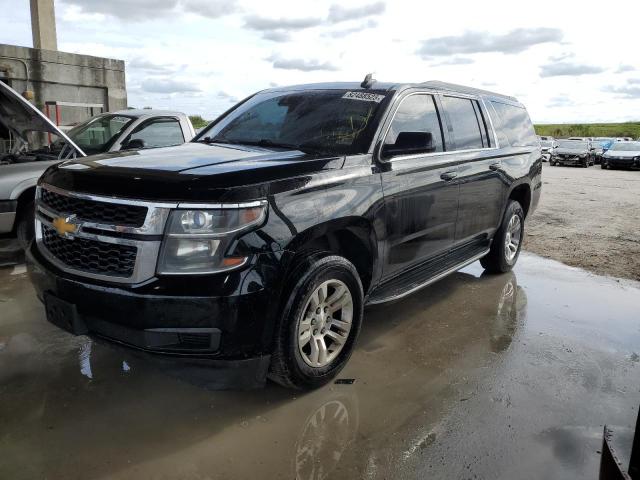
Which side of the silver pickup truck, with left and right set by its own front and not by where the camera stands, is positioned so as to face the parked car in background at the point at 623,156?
back

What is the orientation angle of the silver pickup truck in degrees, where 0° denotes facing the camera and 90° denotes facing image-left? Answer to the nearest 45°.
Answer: approximately 45°

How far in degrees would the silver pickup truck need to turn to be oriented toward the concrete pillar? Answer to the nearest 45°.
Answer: approximately 135° to its right

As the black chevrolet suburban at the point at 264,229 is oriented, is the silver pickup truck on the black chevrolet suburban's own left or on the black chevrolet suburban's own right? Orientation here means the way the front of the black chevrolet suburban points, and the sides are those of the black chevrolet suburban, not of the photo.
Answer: on the black chevrolet suburban's own right

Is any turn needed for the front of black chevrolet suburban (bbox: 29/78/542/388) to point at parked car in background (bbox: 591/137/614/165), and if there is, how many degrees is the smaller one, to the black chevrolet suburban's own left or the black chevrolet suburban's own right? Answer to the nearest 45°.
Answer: approximately 180°

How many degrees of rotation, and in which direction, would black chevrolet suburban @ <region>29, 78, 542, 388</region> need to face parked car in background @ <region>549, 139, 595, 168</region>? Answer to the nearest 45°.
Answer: approximately 180°

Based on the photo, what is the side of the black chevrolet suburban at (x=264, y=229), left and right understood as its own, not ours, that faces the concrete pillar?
right

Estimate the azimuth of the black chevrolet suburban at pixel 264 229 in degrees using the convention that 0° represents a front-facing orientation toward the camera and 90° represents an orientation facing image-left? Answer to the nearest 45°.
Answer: approximately 45°
